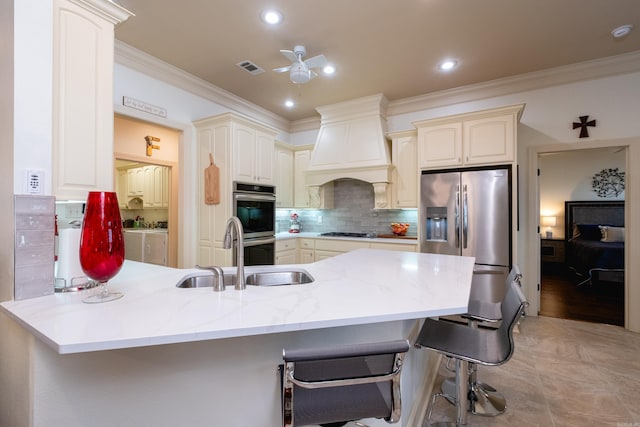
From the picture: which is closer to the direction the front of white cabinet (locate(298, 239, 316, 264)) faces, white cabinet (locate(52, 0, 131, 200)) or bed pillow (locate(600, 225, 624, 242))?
the white cabinet

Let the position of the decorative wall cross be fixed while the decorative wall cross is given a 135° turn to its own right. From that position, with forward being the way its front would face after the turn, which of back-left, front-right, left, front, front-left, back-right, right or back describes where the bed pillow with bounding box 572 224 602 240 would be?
front-right

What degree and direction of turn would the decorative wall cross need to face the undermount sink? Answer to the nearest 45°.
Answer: approximately 45° to its right

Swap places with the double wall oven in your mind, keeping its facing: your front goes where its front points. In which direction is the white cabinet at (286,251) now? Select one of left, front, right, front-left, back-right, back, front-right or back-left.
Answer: left

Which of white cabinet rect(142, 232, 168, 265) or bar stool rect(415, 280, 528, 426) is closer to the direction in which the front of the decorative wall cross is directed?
the bar stool

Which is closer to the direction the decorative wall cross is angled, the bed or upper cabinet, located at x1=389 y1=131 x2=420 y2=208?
the upper cabinet

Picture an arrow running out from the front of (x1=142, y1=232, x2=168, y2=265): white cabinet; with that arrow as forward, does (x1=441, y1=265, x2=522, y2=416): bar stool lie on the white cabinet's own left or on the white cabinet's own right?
on the white cabinet's own left

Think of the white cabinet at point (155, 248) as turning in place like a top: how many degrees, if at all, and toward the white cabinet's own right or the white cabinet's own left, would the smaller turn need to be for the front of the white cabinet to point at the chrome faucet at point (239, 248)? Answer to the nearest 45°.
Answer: approximately 45° to the white cabinet's own left
